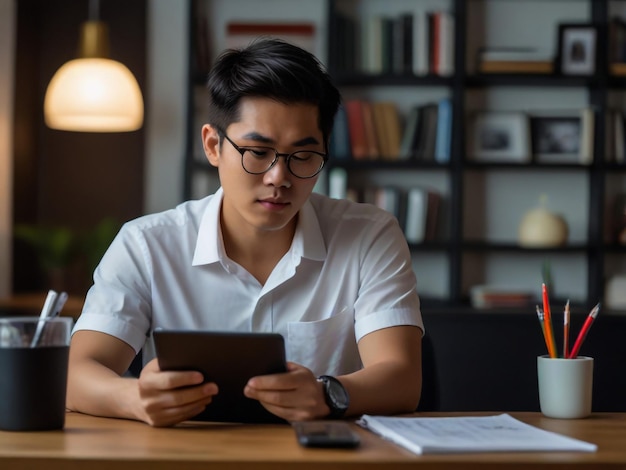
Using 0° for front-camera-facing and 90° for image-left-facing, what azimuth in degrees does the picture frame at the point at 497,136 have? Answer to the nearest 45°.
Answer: approximately 0°

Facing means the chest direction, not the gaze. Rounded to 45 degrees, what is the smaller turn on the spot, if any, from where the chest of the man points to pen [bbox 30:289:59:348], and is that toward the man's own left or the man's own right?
approximately 45° to the man's own right

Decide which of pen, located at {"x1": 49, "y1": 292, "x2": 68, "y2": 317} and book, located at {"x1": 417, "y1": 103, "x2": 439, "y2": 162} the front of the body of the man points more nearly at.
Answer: the pen

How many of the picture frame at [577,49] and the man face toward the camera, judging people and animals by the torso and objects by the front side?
2

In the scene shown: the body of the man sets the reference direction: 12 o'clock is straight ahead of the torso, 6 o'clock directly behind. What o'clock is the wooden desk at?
The wooden desk is roughly at 12 o'clock from the man.

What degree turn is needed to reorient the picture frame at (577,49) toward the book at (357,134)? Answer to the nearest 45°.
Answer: approximately 90° to its right
